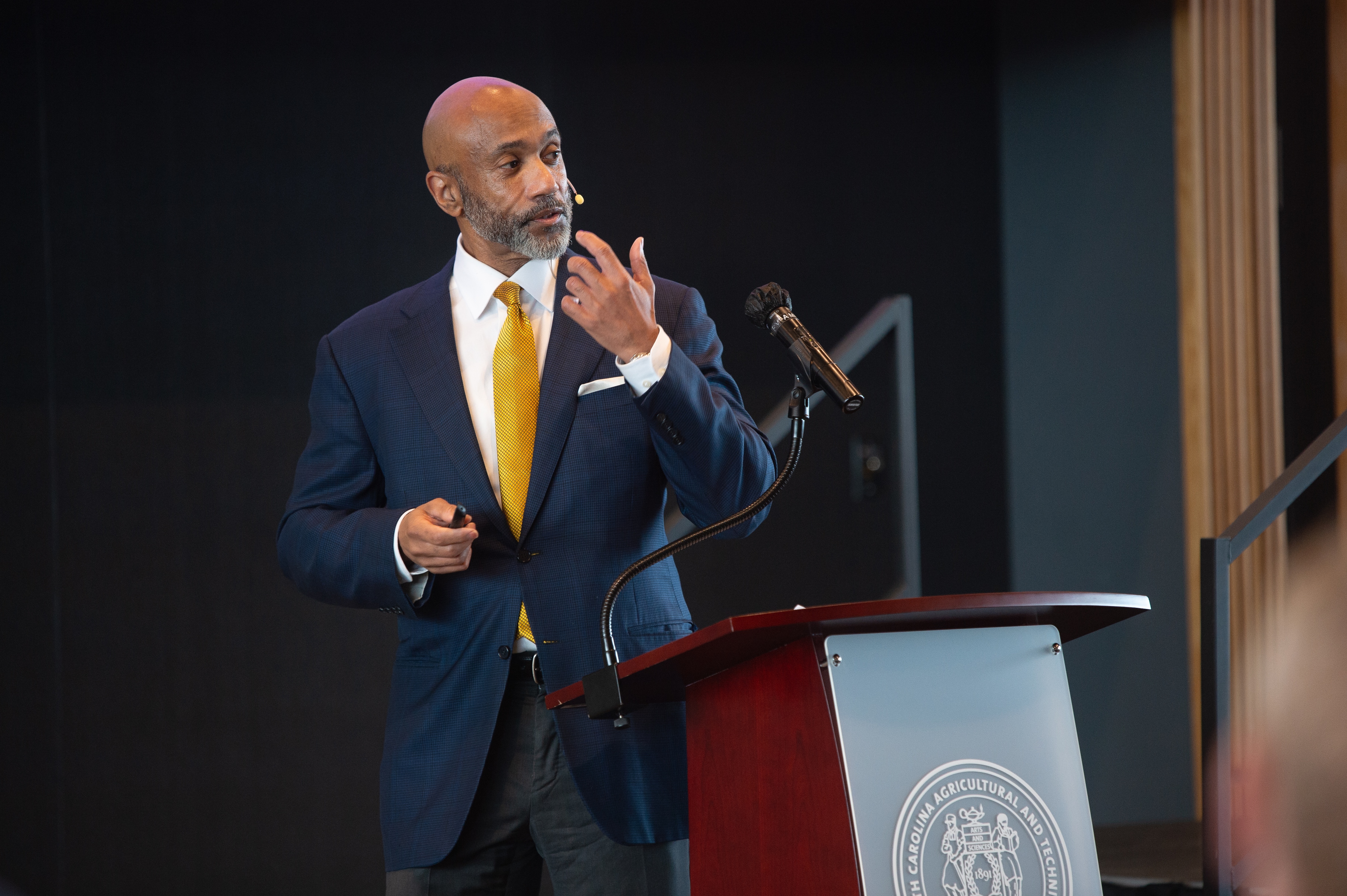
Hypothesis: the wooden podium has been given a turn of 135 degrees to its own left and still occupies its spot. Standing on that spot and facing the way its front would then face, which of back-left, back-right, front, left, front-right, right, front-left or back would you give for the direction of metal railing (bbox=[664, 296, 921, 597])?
front

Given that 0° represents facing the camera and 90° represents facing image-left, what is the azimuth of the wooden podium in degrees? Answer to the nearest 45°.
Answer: approximately 315°

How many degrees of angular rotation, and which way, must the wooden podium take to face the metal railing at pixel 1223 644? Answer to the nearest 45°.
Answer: approximately 90° to its left
